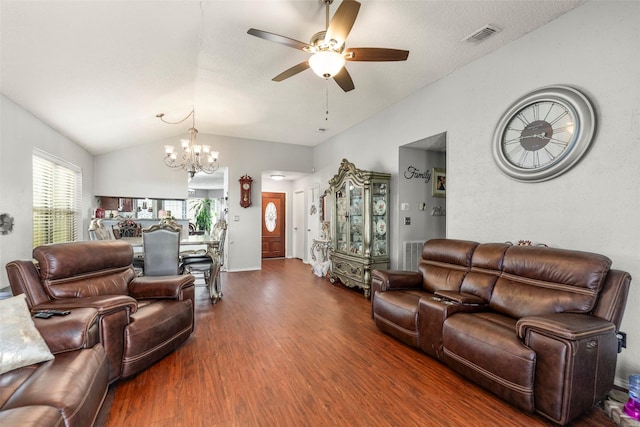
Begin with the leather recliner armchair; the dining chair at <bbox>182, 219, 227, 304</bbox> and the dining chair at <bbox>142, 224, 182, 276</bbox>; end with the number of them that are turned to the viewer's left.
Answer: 1

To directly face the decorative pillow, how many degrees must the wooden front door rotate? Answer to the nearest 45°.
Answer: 0° — it already faces it

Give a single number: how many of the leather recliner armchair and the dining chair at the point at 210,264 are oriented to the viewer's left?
1

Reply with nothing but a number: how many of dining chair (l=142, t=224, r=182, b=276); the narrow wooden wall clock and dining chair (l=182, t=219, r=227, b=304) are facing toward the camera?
1

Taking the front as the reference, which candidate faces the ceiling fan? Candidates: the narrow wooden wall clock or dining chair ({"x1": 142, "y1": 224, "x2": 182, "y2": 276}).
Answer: the narrow wooden wall clock

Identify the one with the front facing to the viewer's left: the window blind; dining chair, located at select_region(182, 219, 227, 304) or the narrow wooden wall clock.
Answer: the dining chair

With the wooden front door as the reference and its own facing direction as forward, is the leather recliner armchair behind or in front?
in front

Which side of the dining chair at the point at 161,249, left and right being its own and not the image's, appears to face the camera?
back

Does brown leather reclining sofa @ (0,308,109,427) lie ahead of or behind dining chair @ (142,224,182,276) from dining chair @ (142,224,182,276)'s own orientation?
behind

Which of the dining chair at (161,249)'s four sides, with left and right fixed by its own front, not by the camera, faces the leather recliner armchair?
back

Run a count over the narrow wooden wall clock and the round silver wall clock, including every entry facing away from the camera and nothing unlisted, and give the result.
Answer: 0

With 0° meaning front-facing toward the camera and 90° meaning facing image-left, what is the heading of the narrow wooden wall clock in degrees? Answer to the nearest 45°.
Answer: approximately 0°

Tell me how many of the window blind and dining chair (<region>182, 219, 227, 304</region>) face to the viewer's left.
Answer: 1

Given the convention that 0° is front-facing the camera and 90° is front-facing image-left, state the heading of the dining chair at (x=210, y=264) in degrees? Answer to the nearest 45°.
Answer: approximately 90°

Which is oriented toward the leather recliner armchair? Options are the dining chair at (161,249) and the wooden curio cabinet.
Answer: the wooden curio cabinet

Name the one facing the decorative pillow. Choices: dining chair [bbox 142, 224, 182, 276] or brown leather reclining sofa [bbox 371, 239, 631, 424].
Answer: the brown leather reclining sofa

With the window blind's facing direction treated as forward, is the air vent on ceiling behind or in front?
in front
